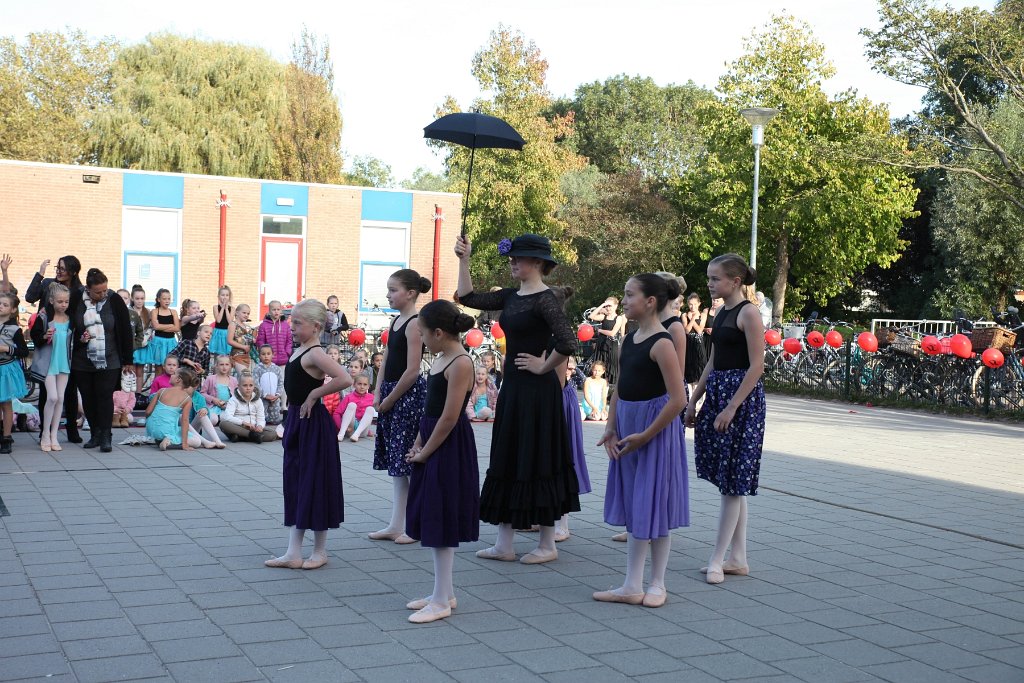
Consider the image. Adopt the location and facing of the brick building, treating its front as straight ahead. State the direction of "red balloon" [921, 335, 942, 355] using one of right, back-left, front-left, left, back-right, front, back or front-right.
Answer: front-left

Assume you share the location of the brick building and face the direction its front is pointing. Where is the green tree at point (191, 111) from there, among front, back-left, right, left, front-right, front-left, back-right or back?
back

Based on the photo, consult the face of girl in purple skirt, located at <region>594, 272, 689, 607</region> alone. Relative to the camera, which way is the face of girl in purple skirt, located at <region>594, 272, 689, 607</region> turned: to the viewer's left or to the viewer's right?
to the viewer's left

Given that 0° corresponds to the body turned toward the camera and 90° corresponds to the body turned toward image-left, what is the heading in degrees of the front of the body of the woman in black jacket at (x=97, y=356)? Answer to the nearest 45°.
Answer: approximately 0°

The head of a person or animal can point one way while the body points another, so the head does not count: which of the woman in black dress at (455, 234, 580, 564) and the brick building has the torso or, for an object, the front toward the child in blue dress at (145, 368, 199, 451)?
the brick building

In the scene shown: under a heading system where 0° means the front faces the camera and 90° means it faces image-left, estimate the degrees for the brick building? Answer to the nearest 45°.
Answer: approximately 0°

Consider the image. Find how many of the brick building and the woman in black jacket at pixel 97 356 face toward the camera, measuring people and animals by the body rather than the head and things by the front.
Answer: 2

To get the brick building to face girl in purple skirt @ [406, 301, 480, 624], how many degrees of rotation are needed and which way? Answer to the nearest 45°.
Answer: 0° — it already faces them
